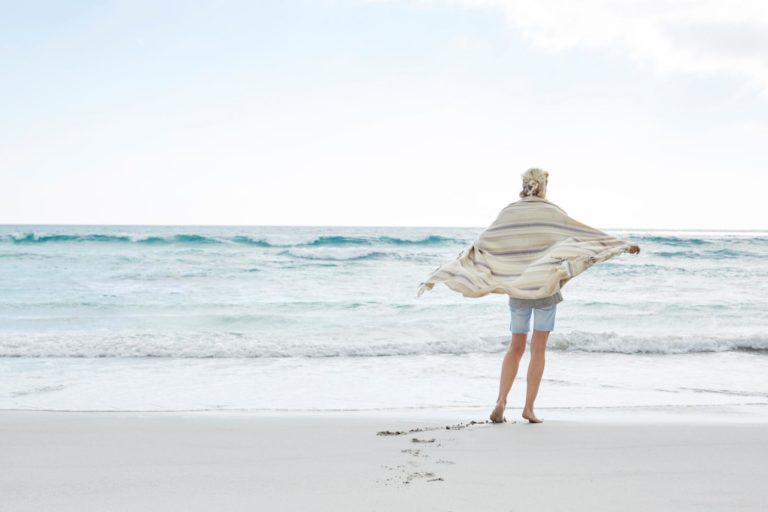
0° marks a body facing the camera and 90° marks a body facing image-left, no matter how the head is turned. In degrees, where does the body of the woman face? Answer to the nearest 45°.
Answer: approximately 180°

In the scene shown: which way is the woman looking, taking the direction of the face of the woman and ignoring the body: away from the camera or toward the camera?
away from the camera
